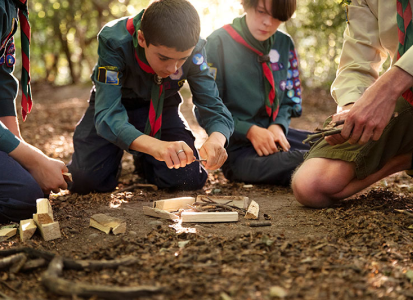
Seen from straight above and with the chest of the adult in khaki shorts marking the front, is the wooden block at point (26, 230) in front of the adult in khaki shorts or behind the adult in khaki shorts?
in front

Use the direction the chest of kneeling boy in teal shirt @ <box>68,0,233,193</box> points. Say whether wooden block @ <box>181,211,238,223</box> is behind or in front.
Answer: in front

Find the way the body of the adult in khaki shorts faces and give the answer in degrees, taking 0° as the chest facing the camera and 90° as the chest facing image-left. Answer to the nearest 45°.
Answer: approximately 45°

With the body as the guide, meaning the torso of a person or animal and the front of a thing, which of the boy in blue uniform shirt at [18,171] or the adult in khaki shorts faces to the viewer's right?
the boy in blue uniform shirt

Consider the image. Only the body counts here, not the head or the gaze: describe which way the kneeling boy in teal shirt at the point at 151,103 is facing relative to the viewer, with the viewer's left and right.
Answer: facing the viewer and to the right of the viewer

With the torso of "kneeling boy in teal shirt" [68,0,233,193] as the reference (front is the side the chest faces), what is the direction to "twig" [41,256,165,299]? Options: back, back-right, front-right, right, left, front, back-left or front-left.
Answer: front-right

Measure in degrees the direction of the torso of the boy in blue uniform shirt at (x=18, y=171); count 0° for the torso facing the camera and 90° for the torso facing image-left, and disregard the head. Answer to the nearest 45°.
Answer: approximately 270°

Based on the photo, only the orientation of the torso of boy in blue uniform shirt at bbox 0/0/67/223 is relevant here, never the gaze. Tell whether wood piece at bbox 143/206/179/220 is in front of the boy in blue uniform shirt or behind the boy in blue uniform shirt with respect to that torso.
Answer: in front

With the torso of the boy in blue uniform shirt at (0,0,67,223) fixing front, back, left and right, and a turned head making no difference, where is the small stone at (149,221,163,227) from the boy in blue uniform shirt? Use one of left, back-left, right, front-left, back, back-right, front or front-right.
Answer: front-right

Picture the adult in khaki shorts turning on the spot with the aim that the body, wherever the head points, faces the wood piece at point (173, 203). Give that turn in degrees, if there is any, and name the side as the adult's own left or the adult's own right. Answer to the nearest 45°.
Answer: approximately 45° to the adult's own right

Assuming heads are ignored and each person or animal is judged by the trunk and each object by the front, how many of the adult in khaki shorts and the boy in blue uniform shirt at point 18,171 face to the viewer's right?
1

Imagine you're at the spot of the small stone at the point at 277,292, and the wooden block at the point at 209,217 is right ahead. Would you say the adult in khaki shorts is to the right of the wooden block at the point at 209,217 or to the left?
right

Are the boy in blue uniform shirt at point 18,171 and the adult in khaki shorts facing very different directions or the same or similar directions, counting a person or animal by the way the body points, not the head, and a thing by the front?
very different directions
